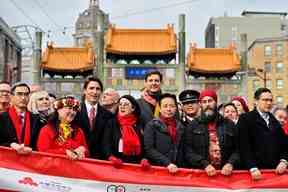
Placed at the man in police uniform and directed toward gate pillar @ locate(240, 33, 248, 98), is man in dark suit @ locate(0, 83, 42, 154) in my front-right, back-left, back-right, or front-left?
back-left

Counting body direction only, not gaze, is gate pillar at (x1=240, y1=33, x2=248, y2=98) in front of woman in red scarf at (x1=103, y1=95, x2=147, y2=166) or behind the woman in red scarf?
behind

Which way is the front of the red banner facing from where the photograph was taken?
facing the viewer

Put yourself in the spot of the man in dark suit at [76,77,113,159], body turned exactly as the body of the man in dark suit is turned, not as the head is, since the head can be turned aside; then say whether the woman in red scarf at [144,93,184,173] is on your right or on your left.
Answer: on your left

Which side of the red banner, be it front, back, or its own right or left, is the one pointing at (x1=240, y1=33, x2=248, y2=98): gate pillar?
back

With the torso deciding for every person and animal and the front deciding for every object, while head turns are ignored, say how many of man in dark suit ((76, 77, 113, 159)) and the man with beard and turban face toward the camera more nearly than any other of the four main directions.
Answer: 2

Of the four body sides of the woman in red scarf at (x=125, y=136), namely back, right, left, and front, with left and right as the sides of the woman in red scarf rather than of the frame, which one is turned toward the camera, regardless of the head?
front

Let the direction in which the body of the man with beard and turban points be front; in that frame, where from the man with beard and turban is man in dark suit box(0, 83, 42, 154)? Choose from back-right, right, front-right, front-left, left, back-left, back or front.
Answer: right

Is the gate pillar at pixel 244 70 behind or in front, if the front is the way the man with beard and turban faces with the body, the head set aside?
behind

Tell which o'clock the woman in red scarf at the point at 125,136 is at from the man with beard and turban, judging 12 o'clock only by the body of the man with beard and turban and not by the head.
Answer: The woman in red scarf is roughly at 3 o'clock from the man with beard and turban.

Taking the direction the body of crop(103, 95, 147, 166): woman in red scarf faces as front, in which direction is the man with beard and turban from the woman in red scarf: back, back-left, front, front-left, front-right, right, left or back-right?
left
